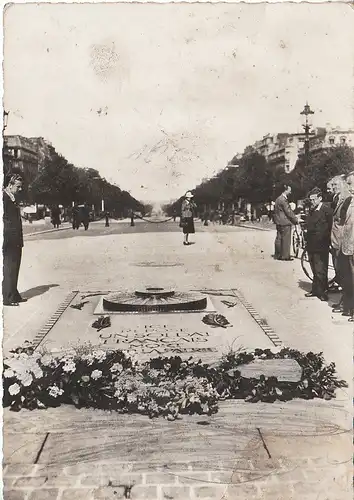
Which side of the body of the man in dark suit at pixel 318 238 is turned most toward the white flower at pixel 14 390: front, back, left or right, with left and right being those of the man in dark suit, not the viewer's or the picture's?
front

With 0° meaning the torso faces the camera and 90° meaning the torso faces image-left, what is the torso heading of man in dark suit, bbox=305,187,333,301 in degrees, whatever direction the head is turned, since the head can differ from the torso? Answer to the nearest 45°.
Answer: approximately 45°

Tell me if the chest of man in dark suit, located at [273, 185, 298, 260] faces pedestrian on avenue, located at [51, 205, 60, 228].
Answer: no

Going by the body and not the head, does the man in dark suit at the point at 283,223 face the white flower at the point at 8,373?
no

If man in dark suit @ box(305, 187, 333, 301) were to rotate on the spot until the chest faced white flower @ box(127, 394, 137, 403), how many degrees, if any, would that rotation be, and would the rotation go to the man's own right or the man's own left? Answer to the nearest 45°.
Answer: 0° — they already face it

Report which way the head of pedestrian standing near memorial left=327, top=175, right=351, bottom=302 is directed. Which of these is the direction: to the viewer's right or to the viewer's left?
to the viewer's left

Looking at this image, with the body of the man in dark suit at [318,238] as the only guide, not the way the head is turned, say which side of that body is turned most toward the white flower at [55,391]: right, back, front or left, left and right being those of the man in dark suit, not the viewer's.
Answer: front

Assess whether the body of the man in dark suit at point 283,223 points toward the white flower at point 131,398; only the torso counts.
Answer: no

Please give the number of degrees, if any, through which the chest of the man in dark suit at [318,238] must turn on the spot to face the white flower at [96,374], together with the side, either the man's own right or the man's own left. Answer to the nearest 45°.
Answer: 0° — they already face it
